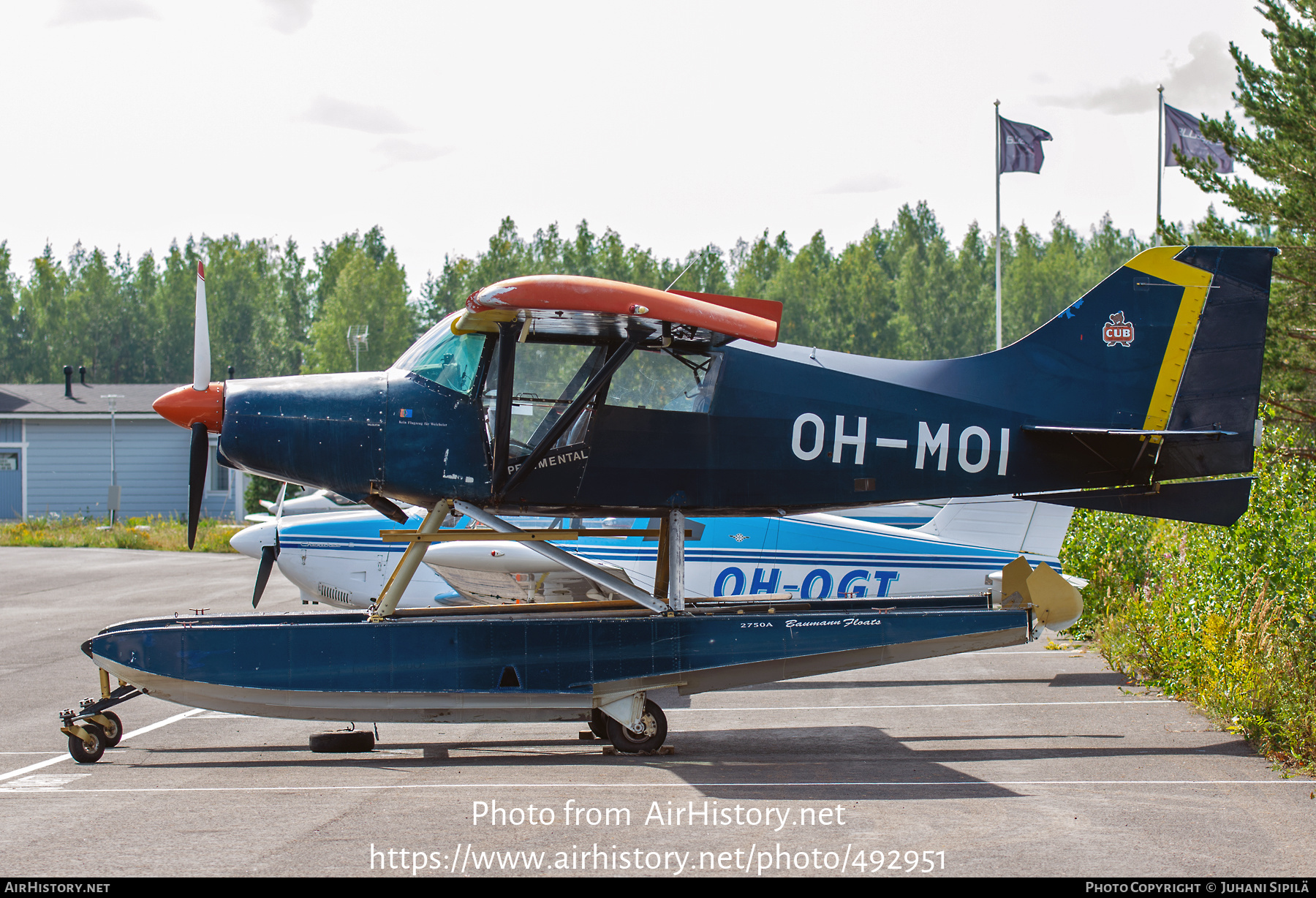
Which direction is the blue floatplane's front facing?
to the viewer's left

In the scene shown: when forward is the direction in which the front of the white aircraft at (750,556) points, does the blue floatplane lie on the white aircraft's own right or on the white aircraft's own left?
on the white aircraft's own left

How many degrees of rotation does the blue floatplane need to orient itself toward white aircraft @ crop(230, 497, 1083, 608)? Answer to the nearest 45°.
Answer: approximately 90° to its right

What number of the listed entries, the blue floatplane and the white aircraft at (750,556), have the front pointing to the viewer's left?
2

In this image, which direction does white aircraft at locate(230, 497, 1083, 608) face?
to the viewer's left

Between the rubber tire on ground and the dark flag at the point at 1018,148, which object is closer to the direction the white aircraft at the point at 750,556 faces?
the rubber tire on ground

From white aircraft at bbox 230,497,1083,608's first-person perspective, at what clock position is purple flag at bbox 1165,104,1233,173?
The purple flag is roughly at 4 o'clock from the white aircraft.
